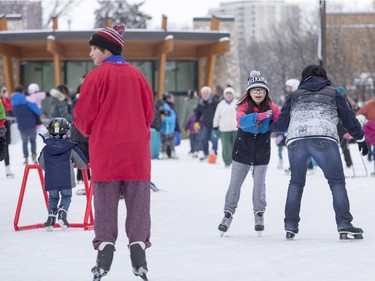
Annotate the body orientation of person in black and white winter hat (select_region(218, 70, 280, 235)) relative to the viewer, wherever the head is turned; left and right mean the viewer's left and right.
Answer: facing the viewer

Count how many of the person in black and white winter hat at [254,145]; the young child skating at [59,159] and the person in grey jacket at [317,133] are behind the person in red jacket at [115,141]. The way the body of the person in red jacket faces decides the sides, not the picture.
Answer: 0

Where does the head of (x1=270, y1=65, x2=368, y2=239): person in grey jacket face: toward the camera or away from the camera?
away from the camera

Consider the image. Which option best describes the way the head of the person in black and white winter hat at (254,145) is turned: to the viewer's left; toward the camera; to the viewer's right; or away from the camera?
toward the camera

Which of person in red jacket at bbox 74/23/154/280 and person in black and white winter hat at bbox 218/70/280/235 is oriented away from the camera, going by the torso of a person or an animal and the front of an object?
the person in red jacket

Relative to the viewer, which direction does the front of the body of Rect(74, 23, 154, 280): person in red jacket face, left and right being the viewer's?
facing away from the viewer

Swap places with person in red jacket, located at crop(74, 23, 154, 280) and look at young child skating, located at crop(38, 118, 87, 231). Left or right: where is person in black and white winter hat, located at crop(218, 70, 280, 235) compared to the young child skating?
right

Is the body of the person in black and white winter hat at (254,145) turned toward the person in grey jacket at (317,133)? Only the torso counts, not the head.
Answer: no

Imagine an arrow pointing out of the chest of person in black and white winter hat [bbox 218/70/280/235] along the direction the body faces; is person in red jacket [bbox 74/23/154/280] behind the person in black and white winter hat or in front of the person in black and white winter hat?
in front

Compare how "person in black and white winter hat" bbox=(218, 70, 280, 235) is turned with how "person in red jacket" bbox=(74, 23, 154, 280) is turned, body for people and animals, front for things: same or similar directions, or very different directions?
very different directions
